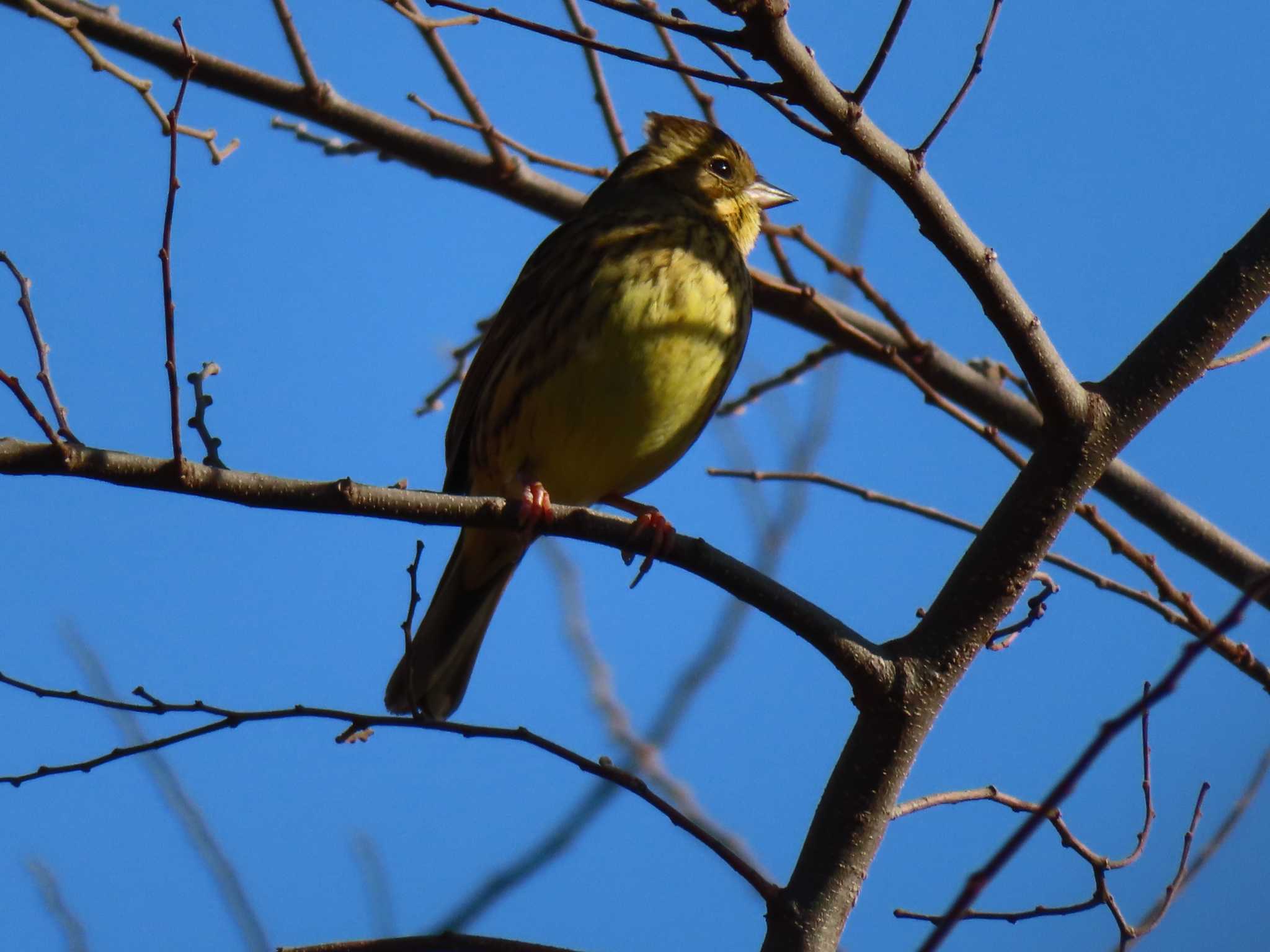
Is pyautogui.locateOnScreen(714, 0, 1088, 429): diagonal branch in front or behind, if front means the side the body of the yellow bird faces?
in front

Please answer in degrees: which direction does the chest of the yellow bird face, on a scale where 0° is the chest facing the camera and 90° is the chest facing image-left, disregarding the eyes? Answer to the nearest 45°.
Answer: approximately 315°
